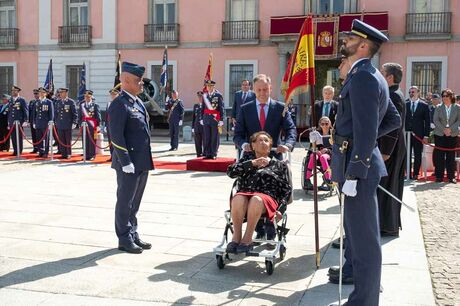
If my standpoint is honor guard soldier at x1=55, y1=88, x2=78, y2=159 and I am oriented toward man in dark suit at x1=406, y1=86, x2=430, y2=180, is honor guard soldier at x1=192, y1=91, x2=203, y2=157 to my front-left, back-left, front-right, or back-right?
front-left

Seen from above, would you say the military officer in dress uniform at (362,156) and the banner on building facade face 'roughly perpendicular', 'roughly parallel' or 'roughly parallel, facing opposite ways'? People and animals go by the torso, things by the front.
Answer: roughly perpendicular

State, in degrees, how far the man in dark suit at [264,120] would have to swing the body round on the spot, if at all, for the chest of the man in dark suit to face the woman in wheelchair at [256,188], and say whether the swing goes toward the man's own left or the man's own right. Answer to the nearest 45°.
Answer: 0° — they already face them

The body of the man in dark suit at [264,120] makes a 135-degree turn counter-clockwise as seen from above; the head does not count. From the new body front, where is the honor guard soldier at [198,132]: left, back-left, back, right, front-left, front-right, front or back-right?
front-left

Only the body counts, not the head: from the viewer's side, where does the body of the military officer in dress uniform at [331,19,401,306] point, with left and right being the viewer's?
facing to the left of the viewer

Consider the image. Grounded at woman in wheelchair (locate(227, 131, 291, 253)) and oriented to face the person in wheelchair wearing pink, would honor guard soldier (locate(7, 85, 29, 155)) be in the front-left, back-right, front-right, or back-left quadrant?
front-left

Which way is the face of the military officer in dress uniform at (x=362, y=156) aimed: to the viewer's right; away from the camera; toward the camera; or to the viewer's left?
to the viewer's left

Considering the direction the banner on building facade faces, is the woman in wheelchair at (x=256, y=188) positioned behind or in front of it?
in front

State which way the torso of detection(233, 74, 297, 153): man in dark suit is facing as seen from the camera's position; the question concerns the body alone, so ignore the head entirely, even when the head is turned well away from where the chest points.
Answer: toward the camera

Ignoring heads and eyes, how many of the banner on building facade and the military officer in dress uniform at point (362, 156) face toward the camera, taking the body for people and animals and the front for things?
1

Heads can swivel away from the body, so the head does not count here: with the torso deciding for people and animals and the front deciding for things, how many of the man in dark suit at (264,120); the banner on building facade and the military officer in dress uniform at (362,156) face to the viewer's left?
1

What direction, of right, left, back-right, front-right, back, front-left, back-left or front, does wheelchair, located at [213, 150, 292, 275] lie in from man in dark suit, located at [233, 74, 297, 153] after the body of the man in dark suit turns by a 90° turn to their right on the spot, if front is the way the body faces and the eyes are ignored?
left

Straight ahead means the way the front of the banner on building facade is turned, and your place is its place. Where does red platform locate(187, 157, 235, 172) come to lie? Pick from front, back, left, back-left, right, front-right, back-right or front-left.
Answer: front

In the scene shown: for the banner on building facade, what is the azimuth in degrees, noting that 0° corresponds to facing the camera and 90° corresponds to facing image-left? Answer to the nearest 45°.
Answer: approximately 0°
